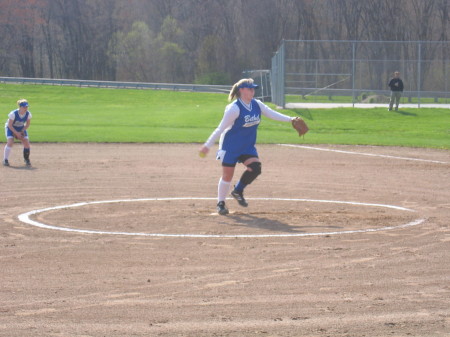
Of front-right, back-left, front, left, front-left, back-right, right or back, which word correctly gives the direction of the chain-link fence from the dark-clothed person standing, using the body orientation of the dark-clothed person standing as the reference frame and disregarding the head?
back

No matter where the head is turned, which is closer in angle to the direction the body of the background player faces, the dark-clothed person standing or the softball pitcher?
the softball pitcher

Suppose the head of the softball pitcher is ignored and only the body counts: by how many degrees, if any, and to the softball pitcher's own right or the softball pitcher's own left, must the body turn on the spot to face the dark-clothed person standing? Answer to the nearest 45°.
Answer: approximately 135° to the softball pitcher's own left

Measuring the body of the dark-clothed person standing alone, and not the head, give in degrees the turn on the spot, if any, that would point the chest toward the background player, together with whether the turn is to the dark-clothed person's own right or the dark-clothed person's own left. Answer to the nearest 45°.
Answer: approximately 45° to the dark-clothed person's own right

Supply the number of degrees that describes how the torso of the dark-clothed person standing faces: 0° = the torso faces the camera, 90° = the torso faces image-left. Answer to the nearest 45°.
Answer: approximately 0°

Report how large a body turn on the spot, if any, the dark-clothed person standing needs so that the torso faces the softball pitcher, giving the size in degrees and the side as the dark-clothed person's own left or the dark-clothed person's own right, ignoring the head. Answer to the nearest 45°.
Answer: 0° — they already face them

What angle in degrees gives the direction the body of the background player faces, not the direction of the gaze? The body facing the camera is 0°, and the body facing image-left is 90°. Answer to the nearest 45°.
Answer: approximately 315°
